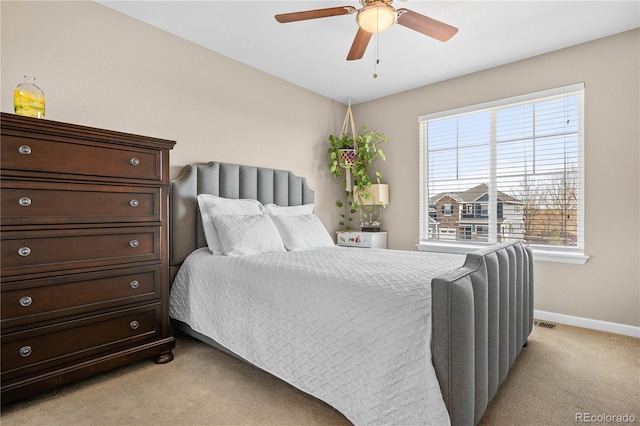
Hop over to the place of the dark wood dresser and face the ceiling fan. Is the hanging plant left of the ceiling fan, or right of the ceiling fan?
left

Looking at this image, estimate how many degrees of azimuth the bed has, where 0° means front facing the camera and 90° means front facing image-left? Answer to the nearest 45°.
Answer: approximately 315°

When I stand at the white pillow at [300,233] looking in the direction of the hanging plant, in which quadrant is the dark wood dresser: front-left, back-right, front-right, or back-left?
back-left

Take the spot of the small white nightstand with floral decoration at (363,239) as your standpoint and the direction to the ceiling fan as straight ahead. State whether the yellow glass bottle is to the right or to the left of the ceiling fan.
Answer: right

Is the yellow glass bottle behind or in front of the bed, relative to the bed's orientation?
behind

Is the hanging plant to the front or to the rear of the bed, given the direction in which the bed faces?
to the rear

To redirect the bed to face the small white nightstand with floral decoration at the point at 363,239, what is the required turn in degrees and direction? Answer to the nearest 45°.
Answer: approximately 135° to its left

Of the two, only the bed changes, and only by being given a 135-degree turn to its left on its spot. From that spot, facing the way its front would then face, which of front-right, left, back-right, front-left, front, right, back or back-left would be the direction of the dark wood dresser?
left
